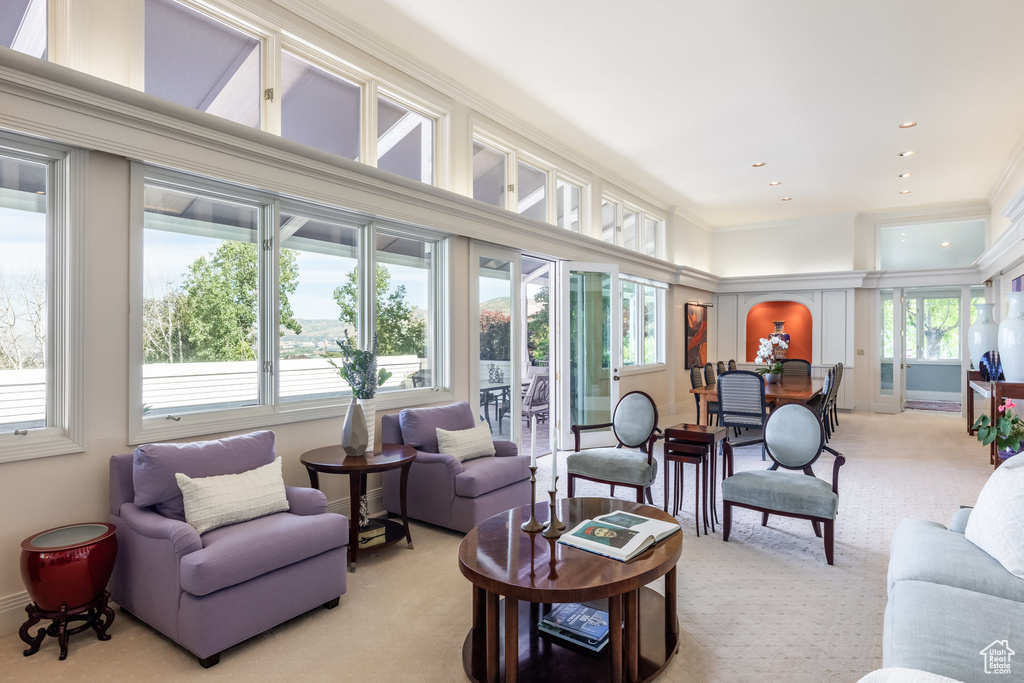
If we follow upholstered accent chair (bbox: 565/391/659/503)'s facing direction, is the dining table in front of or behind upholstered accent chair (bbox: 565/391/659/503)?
behind

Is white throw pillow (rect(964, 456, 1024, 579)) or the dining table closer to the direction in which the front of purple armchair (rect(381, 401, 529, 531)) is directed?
the white throw pillow

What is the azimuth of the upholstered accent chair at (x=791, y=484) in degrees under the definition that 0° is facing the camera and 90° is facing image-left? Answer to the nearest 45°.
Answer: approximately 45°

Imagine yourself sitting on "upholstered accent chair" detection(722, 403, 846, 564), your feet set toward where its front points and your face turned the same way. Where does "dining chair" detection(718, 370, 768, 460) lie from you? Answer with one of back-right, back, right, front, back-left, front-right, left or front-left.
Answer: back-right

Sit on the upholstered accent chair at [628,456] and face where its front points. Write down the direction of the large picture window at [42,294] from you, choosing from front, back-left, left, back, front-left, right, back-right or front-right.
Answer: front

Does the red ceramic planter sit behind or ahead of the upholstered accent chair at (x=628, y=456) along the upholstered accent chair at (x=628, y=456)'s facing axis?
ahead

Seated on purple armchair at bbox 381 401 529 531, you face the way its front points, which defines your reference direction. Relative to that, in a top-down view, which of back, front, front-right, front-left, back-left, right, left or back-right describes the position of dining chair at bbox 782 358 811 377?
left

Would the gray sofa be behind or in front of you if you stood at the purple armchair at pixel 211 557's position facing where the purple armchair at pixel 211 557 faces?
in front

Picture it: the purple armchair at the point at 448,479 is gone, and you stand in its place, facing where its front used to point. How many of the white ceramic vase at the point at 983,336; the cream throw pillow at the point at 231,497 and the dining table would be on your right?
1

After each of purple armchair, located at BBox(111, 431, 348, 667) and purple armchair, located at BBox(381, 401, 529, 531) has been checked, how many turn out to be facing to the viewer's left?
0

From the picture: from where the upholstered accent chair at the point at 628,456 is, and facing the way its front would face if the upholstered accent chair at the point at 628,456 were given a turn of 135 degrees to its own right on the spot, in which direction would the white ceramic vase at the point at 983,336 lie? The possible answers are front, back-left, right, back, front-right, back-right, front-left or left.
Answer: front-right

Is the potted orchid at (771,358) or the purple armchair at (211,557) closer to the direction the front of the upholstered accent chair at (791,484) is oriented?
the purple armchair

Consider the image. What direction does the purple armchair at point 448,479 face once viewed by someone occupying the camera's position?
facing the viewer and to the right of the viewer

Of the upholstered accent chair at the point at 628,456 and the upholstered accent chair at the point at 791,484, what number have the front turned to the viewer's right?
0

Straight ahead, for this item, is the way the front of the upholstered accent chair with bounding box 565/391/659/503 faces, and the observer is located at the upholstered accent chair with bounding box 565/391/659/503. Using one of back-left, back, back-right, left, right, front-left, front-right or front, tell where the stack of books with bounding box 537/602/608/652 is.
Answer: front-left

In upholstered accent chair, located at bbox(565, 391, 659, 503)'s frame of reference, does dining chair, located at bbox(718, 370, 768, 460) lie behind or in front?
behind
